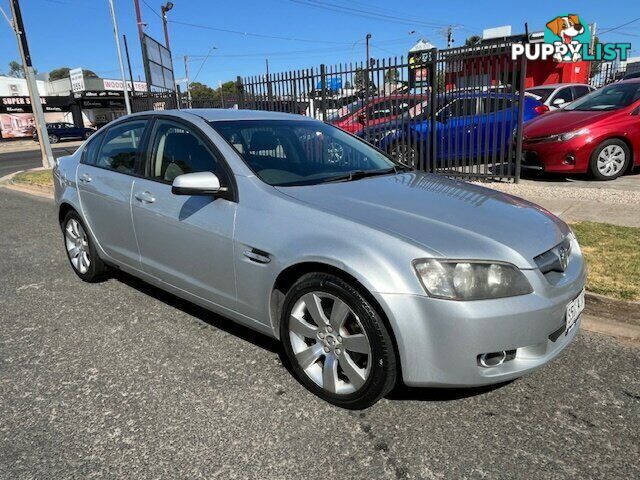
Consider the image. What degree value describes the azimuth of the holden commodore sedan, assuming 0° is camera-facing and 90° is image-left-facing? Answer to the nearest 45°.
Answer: approximately 315°

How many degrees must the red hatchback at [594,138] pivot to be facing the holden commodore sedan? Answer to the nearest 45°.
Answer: approximately 45° to its left

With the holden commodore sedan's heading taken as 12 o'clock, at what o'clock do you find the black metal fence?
The black metal fence is roughly at 8 o'clock from the holden commodore sedan.

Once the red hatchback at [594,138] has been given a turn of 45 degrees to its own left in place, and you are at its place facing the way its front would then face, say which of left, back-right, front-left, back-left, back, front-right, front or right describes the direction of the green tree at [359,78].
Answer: right

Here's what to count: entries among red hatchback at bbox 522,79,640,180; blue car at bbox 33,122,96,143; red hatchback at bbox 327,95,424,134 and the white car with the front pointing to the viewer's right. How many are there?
1

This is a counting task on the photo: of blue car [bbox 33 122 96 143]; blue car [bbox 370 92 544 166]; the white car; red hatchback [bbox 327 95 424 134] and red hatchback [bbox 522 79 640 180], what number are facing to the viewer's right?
1

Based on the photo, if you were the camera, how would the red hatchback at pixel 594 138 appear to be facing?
facing the viewer and to the left of the viewer

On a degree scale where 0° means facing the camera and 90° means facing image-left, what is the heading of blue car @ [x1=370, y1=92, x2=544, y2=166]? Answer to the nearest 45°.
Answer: approximately 45°

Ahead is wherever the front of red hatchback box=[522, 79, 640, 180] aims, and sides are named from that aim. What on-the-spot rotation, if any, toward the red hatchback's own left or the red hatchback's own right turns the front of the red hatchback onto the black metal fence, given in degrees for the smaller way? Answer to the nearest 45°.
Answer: approximately 45° to the red hatchback's own right
